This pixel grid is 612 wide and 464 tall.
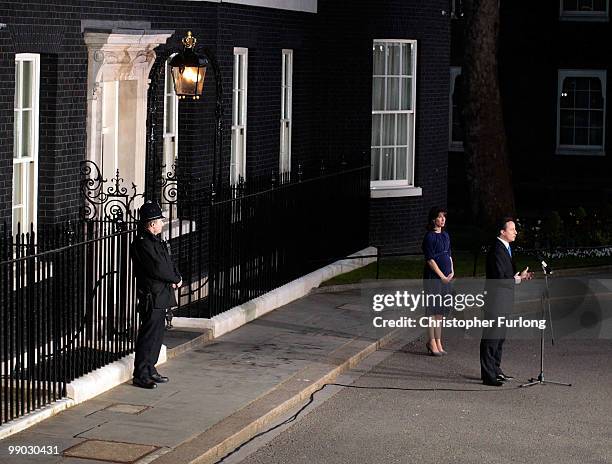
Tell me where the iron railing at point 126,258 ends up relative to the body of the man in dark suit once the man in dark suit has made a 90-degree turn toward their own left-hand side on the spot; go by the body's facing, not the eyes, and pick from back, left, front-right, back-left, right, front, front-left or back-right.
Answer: left

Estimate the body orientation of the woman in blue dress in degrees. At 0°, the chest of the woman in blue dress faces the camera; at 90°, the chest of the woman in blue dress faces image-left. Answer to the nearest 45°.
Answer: approximately 315°

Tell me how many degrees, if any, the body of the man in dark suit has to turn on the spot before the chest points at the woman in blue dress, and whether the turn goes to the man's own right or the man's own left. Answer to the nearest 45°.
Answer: approximately 135° to the man's own left

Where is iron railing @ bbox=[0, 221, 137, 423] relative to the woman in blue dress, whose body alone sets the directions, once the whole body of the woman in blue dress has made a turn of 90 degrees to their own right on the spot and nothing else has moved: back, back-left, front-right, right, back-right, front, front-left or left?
front

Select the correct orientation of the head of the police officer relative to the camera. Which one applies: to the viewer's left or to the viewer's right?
to the viewer's right

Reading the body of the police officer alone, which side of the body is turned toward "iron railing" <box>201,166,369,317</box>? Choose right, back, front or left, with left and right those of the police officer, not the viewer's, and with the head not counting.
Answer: left

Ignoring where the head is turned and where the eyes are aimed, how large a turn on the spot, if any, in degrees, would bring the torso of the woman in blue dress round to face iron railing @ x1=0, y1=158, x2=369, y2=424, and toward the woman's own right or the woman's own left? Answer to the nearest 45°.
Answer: approximately 135° to the woman's own right

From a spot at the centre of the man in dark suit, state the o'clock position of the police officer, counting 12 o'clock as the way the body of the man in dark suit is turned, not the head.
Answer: The police officer is roughly at 5 o'clock from the man in dark suit.

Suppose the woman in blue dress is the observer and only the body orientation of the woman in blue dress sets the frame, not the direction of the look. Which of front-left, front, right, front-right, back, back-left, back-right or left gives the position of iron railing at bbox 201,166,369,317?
back

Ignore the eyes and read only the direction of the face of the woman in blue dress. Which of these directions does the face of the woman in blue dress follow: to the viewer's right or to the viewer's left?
to the viewer's right

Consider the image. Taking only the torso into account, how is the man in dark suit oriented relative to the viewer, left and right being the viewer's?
facing to the right of the viewer
